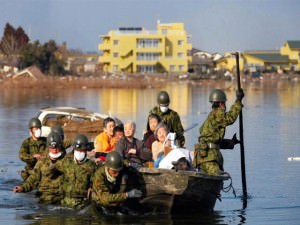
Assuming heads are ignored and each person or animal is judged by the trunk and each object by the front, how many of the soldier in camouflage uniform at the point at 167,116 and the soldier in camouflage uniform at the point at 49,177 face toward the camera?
2

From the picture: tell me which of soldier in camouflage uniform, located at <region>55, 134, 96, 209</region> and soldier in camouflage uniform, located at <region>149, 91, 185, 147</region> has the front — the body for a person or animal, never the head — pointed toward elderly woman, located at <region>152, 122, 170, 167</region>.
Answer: soldier in camouflage uniform, located at <region>149, 91, 185, 147</region>

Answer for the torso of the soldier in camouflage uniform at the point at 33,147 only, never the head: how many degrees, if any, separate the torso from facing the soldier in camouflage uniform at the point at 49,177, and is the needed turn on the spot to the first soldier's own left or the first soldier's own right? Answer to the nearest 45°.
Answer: approximately 45° to the first soldier's own right

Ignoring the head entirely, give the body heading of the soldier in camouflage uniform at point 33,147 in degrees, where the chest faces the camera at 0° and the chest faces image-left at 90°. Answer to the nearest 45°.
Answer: approximately 315°

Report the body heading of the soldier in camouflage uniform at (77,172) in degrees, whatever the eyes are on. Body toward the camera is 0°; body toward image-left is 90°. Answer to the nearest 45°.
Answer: approximately 0°

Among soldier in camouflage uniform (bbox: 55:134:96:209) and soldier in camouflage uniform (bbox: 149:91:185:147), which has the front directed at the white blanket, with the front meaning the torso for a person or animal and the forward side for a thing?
soldier in camouflage uniform (bbox: 149:91:185:147)

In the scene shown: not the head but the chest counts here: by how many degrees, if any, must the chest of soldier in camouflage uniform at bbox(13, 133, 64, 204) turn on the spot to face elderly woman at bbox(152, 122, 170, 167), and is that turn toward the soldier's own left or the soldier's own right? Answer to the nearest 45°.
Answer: approximately 90° to the soldier's own left
